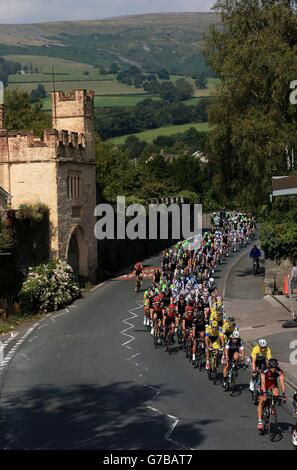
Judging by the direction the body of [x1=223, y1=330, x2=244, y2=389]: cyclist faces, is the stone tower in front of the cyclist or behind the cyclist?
behind

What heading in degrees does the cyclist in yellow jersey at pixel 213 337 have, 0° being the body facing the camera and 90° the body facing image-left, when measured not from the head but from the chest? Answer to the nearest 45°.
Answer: approximately 0°

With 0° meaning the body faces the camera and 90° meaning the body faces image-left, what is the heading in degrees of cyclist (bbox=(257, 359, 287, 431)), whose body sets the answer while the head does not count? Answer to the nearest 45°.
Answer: approximately 0°

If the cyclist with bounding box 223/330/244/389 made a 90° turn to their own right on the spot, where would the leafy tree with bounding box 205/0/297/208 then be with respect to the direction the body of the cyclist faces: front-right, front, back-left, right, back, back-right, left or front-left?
right

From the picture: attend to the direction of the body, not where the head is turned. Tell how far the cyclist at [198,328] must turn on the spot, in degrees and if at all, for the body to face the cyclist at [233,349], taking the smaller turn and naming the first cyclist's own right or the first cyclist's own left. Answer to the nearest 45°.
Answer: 0° — they already face them

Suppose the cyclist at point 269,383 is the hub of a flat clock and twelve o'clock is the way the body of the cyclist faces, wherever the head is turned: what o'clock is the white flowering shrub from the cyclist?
The white flowering shrub is roughly at 5 o'clock from the cyclist.

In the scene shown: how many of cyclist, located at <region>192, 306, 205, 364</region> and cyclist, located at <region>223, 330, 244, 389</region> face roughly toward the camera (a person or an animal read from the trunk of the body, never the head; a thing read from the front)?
2

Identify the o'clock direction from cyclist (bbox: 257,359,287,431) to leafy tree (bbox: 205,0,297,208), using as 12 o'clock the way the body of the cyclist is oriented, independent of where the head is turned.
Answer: The leafy tree is roughly at 6 o'clock from the cyclist.

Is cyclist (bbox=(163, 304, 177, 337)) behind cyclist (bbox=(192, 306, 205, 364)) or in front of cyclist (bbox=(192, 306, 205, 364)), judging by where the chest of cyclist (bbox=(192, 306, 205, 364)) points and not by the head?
behind
